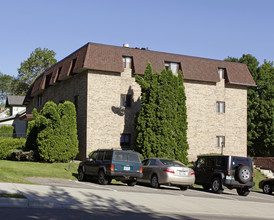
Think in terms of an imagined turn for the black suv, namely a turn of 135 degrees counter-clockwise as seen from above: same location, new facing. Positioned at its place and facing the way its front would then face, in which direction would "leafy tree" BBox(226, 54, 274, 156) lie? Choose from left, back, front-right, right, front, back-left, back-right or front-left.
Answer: back

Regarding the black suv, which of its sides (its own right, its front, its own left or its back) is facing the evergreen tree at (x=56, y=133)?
front

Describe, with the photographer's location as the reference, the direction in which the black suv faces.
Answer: facing away from the viewer and to the left of the viewer

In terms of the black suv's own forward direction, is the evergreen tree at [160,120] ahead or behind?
ahead

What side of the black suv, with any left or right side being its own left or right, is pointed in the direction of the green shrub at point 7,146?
front
